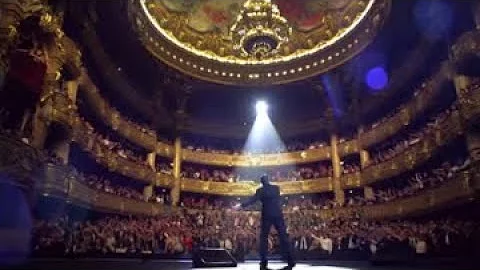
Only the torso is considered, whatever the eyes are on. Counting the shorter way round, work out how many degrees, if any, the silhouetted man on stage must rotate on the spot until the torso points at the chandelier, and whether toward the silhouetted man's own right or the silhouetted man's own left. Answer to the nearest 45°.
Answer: approximately 45° to the silhouetted man's own right

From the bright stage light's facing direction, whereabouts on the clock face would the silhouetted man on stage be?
The silhouetted man on stage is roughly at 12 o'clock from the bright stage light.

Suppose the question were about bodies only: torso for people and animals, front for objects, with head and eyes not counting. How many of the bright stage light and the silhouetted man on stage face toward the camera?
1

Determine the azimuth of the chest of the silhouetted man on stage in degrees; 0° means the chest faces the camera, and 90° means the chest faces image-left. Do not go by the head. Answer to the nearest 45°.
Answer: approximately 135°

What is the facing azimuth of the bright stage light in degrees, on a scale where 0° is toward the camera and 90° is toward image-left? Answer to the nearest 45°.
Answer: approximately 0°
